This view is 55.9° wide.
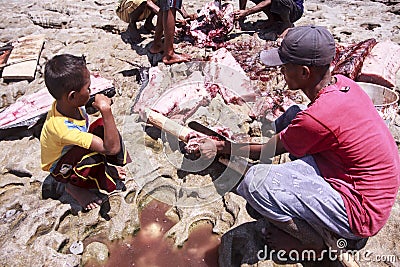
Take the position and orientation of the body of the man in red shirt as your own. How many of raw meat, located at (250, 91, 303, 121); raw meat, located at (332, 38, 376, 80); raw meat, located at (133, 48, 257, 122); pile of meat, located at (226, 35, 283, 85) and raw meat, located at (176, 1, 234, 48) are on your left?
0

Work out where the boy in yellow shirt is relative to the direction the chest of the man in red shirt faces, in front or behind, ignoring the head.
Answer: in front

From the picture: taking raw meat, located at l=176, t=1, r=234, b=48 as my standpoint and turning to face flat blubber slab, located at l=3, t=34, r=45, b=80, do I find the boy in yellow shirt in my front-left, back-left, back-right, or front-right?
front-left

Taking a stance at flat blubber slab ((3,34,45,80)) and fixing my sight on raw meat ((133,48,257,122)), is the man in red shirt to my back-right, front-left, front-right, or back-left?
front-right

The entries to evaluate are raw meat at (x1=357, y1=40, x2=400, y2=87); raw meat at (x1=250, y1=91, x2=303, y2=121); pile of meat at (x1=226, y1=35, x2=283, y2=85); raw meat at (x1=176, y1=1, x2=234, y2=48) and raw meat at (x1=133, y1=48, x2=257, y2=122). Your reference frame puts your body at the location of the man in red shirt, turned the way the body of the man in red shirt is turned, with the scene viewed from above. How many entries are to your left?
0

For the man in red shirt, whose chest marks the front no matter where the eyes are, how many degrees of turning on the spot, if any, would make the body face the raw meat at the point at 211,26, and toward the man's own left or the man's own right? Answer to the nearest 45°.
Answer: approximately 45° to the man's own right

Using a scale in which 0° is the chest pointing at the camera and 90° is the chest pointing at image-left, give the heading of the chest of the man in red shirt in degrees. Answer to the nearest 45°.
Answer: approximately 90°

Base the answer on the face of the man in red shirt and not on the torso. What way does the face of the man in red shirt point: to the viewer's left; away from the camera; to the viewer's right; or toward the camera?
to the viewer's left

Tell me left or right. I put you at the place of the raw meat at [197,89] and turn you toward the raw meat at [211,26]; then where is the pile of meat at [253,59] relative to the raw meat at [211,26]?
right

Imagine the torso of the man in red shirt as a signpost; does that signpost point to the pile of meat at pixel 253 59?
no

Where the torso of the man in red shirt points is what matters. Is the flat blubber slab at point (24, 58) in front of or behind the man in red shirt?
in front

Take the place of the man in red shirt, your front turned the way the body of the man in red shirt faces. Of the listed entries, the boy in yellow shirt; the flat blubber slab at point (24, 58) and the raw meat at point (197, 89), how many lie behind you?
0

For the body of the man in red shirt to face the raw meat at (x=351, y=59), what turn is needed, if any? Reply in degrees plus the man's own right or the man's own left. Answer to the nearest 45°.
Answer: approximately 90° to the man's own right

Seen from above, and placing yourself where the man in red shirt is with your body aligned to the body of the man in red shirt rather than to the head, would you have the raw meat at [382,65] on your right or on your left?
on your right

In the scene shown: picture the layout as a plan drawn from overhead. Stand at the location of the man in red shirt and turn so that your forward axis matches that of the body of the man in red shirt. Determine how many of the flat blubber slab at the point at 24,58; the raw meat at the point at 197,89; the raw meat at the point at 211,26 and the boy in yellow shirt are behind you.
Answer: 0

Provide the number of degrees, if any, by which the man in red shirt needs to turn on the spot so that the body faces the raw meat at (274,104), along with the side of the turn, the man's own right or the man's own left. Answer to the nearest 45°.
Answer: approximately 90° to the man's own right
